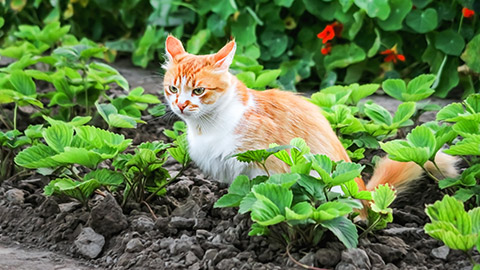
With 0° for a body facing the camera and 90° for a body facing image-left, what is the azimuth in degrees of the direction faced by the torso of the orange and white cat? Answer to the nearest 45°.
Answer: approximately 45°

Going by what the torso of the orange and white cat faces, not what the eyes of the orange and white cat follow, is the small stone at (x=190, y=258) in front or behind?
in front

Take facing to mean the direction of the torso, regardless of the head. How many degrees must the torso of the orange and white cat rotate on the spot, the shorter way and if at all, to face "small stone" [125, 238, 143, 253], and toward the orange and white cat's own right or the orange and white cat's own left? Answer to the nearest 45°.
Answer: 0° — it already faces it

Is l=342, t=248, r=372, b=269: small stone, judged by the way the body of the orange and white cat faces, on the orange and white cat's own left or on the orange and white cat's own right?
on the orange and white cat's own left

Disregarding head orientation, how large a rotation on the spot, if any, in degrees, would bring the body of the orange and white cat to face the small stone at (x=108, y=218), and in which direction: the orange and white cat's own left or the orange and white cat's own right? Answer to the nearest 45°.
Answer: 0° — it already faces it

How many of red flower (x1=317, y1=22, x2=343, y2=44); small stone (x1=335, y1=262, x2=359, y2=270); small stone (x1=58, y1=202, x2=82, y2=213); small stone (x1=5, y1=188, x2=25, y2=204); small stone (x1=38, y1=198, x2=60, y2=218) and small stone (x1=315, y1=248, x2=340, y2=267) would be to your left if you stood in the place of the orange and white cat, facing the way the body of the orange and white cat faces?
2

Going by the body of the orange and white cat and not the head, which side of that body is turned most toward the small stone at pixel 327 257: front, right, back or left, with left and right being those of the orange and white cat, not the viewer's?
left

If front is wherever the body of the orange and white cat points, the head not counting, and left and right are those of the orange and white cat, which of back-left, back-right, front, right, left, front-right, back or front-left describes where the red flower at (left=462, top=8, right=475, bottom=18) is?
back

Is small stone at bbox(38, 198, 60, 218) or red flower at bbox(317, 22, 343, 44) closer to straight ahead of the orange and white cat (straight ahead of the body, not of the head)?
the small stone

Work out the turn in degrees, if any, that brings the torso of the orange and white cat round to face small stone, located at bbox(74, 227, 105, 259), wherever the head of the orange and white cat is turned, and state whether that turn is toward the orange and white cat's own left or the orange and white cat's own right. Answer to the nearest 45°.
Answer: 0° — it already faces it
